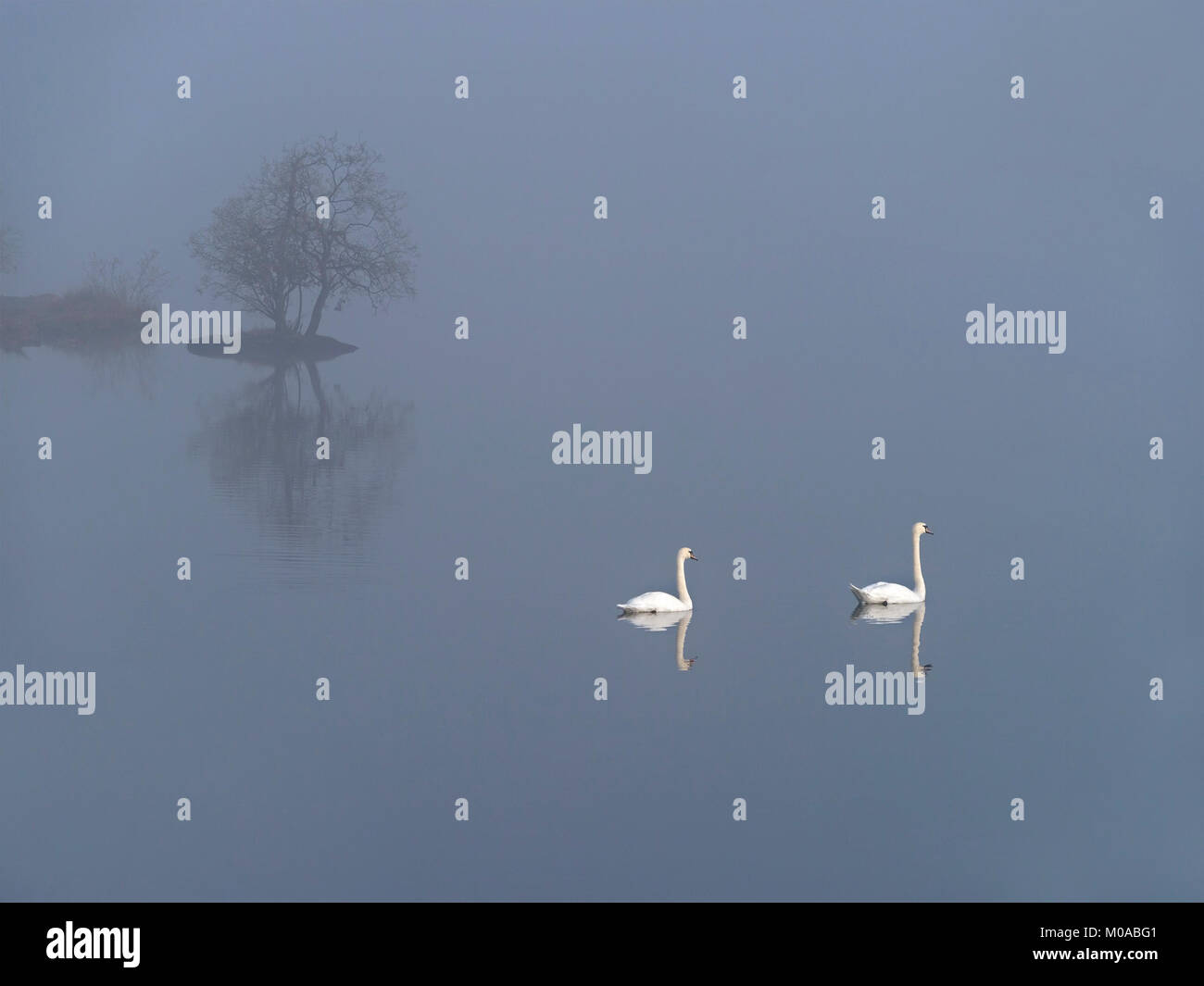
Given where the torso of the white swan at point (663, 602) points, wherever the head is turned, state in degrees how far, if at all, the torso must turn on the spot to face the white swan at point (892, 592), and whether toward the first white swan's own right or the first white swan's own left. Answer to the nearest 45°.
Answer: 0° — it already faces it

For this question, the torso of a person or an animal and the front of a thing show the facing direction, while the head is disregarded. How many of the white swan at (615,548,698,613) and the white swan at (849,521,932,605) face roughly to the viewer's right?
2

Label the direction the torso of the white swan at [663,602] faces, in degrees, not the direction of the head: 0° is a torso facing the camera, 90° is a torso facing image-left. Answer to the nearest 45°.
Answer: approximately 270°

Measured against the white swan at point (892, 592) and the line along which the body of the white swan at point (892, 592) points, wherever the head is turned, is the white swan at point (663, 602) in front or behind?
behind

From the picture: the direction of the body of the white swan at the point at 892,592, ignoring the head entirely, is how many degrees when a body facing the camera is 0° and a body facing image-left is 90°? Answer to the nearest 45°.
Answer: approximately 270°
